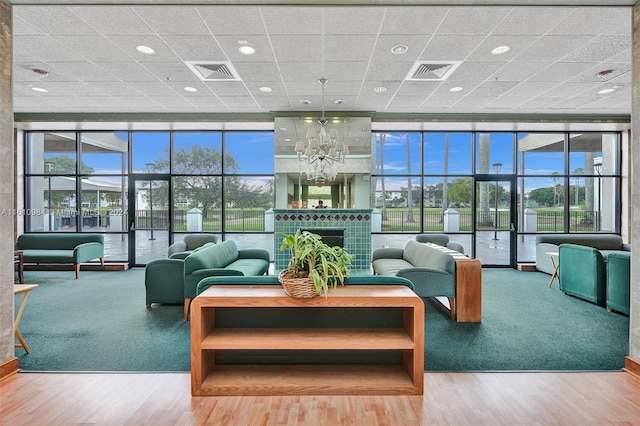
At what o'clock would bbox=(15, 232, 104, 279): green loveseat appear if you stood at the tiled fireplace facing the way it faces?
The green loveseat is roughly at 3 o'clock from the tiled fireplace.

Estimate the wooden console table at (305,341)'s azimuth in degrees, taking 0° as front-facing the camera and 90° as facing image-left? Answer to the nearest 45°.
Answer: approximately 0°

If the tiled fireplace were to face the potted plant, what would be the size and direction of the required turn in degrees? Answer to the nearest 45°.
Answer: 0° — it already faces it

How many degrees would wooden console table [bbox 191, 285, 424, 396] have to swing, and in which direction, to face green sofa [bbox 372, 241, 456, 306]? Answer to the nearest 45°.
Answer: approximately 135° to its left

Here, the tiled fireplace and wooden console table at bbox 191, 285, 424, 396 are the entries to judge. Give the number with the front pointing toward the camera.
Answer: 2

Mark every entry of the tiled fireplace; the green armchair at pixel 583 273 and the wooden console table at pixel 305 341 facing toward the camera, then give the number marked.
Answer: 2
